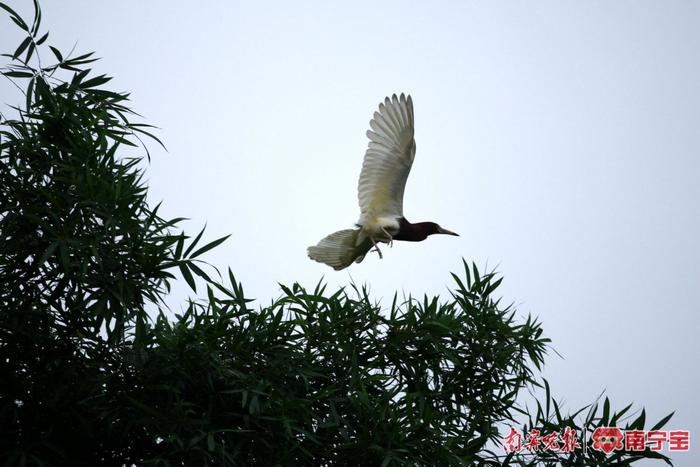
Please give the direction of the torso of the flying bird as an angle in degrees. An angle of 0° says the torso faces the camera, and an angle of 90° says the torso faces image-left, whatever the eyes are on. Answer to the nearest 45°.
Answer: approximately 270°
